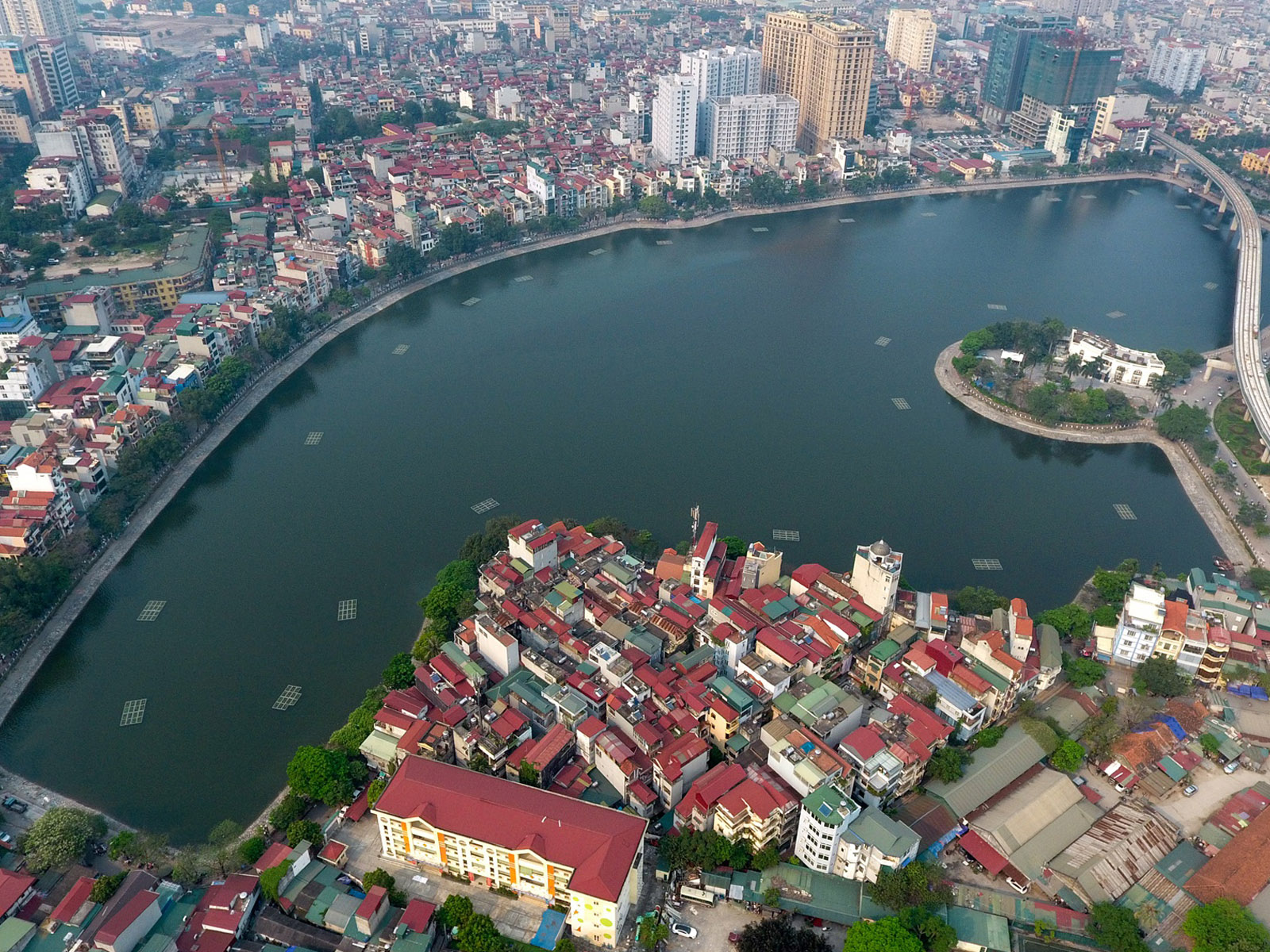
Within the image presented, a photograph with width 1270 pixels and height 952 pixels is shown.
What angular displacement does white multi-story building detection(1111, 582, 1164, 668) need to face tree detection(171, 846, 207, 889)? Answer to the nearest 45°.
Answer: approximately 45° to its right

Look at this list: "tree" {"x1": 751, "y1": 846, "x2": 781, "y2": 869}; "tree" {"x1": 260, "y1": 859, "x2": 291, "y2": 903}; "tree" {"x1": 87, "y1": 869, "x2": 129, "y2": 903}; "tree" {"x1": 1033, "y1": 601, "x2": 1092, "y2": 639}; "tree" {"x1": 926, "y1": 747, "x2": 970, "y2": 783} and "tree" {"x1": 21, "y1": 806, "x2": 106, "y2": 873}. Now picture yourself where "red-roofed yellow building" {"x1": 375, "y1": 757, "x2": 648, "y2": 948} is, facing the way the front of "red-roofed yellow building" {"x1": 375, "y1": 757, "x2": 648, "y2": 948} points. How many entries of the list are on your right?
3

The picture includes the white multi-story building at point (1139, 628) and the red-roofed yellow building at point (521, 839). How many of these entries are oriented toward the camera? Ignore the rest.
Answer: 2

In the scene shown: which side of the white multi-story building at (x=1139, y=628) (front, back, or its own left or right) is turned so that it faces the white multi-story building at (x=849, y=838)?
front

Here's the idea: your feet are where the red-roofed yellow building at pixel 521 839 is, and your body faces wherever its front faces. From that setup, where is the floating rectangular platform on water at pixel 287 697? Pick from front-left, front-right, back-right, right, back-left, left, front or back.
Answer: back-right

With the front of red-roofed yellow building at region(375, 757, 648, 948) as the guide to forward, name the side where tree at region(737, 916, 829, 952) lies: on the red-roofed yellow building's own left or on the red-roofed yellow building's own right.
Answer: on the red-roofed yellow building's own left

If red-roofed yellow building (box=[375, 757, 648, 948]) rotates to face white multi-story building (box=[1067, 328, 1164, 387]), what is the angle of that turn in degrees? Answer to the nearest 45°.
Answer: approximately 135° to its left

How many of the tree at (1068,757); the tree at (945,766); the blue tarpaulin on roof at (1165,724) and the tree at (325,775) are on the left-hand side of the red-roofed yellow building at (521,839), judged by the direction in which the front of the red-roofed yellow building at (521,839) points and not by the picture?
3

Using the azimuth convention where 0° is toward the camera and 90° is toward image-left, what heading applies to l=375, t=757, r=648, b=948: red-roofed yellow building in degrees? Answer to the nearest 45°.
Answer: approximately 0°

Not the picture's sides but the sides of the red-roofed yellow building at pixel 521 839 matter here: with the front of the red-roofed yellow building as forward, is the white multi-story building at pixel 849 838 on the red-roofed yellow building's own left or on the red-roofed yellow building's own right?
on the red-roofed yellow building's own left

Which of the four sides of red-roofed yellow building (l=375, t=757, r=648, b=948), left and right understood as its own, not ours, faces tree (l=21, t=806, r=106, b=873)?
right

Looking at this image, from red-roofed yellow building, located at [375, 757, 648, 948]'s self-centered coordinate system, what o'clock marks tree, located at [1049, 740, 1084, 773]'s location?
The tree is roughly at 9 o'clock from the red-roofed yellow building.

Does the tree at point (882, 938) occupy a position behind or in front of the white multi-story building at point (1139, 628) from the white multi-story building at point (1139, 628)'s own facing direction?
in front

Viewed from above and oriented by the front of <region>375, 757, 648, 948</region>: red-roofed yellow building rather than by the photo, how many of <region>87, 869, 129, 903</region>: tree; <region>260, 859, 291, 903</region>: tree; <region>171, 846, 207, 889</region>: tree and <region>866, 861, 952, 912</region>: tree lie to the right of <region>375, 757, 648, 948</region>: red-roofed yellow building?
3

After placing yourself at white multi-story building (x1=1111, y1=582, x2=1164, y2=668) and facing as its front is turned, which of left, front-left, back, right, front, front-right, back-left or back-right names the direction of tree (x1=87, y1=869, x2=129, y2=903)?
front-right

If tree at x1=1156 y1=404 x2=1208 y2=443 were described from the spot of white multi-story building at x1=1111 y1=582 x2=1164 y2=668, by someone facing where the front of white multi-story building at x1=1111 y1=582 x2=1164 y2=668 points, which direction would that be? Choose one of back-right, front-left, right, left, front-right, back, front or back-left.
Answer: back

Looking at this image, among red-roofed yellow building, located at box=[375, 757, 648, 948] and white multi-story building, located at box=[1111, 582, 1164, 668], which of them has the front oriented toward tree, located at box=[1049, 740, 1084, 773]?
the white multi-story building

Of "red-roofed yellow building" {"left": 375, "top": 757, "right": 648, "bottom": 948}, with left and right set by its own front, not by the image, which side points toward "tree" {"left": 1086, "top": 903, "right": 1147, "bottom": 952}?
left
